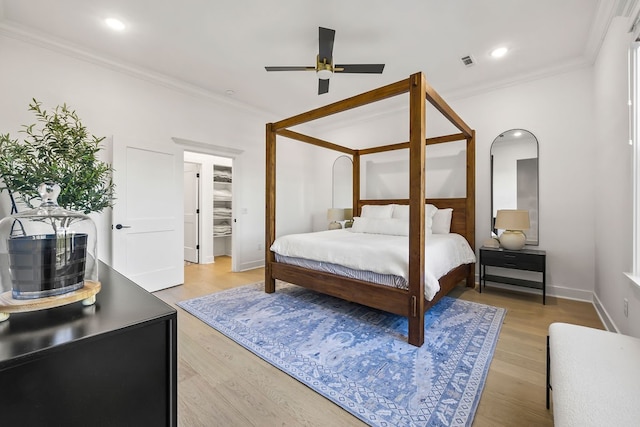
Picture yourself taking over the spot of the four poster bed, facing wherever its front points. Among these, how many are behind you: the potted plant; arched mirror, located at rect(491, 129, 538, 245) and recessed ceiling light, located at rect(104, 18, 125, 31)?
1

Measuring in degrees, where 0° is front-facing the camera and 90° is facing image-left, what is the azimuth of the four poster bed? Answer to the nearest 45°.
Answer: approximately 45°

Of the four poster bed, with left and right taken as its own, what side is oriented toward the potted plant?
front

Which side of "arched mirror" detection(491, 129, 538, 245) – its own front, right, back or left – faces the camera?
front

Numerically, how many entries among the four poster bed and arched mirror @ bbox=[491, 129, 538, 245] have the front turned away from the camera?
0

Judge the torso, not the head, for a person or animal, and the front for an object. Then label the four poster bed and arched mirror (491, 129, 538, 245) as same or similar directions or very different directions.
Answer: same or similar directions

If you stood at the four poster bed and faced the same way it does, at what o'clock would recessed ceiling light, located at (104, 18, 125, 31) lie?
The recessed ceiling light is roughly at 1 o'clock from the four poster bed.

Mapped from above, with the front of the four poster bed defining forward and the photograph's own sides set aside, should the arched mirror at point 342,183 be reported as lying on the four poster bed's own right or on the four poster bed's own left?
on the four poster bed's own right
